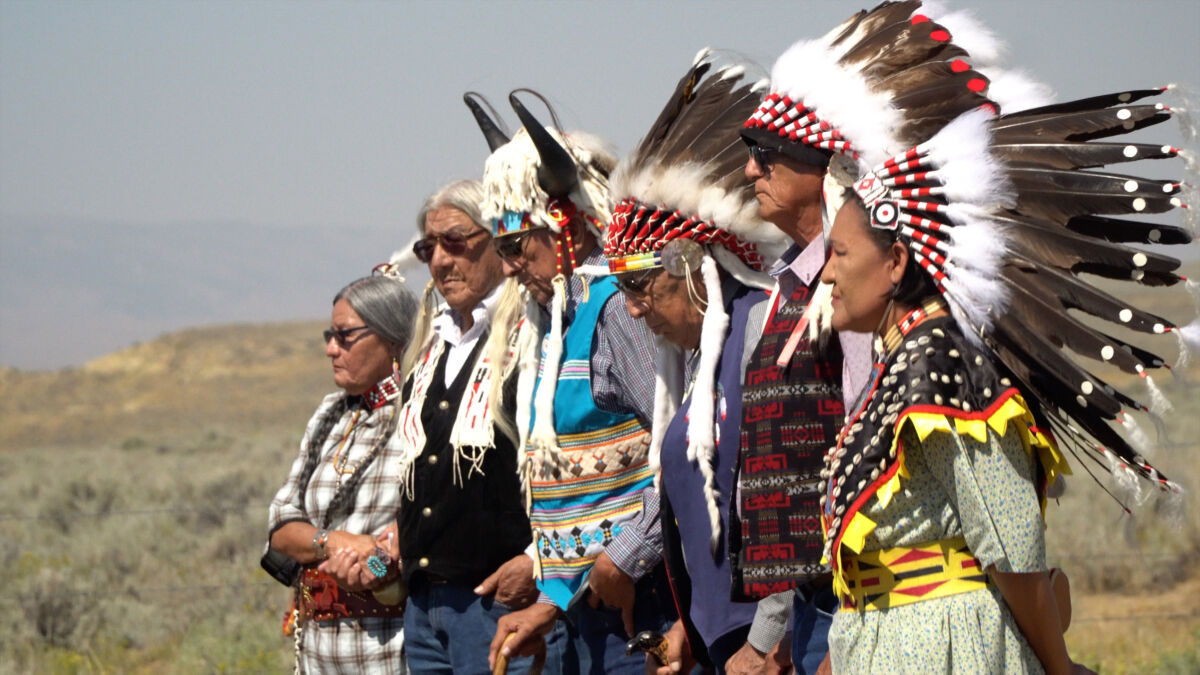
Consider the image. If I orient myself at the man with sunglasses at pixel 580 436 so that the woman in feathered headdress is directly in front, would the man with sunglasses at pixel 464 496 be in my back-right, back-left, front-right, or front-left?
back-right

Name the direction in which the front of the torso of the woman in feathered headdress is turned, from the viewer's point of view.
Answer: to the viewer's left

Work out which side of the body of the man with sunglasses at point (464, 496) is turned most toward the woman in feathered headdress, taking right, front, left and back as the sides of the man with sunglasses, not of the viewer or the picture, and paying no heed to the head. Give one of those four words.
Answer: left

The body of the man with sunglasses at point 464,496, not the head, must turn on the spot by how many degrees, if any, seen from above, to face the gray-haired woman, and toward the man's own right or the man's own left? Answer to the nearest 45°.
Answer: approximately 90° to the man's own right

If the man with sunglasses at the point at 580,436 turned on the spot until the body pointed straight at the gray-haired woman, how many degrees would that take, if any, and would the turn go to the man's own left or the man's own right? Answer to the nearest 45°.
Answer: approximately 90° to the man's own right

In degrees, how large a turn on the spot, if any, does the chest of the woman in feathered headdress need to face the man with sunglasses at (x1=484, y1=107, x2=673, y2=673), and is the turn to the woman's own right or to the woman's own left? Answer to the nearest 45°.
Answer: approximately 45° to the woman's own right

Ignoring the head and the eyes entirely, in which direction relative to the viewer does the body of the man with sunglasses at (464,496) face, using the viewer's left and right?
facing the viewer and to the left of the viewer

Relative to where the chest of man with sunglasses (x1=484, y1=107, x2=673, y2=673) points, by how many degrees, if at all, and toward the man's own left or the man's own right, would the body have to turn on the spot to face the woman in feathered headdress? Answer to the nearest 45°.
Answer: approximately 90° to the man's own left

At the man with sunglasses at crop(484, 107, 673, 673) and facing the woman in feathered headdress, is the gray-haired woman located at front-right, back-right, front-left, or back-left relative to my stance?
back-right

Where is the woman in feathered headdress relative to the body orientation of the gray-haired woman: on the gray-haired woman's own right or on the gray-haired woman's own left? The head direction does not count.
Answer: on the gray-haired woman's own left

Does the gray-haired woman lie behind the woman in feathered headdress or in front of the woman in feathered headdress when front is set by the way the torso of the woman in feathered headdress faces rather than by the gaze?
in front

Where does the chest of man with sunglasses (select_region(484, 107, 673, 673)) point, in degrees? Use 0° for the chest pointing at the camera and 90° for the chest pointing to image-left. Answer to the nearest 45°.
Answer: approximately 45°

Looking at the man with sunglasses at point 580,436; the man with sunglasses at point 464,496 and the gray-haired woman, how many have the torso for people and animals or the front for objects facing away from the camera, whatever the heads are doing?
0

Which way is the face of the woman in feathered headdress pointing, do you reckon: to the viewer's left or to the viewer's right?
to the viewer's left
